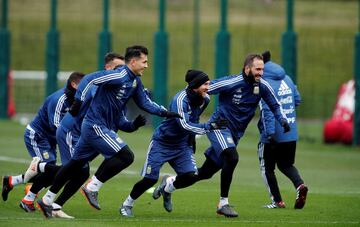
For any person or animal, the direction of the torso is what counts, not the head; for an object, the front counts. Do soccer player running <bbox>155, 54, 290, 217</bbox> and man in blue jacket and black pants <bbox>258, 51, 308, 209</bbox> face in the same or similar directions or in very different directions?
very different directions

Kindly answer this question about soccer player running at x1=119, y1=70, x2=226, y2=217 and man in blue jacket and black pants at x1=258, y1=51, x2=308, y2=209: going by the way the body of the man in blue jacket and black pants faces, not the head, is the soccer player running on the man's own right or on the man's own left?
on the man's own left

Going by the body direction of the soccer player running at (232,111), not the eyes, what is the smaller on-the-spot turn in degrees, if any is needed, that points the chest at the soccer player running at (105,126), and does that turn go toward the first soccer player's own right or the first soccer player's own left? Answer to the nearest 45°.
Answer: approximately 90° to the first soccer player's own right

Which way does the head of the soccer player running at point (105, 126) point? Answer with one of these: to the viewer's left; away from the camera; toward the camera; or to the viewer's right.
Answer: to the viewer's right

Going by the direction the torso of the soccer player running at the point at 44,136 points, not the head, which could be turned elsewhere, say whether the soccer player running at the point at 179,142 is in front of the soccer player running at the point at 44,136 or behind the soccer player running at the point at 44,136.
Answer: in front

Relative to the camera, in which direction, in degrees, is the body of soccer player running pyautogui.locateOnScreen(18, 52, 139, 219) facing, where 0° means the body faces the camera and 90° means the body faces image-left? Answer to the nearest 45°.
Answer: approximately 270°

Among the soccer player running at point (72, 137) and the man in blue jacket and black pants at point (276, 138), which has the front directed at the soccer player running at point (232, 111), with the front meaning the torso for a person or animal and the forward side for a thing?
the soccer player running at point (72, 137)

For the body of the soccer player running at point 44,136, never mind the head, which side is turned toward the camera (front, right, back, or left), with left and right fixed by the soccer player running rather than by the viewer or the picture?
right

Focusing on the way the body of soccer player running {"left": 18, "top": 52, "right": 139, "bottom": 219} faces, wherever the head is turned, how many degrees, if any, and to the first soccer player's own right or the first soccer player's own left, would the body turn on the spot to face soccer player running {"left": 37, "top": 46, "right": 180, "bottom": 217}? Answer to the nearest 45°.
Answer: approximately 45° to the first soccer player's own right
